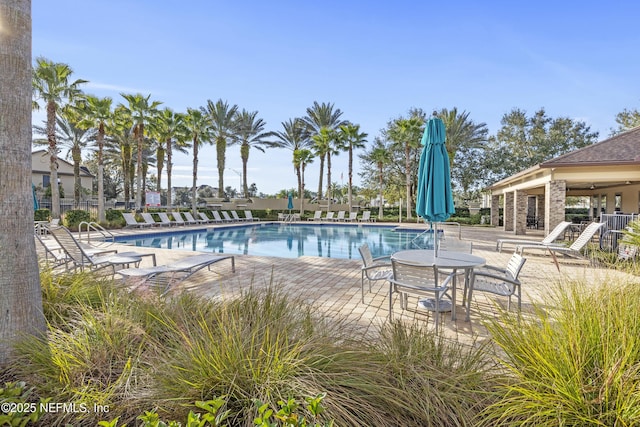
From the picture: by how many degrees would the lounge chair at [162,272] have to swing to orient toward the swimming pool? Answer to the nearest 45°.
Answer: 0° — it already faces it

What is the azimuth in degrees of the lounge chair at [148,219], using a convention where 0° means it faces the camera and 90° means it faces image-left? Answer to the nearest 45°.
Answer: approximately 315°

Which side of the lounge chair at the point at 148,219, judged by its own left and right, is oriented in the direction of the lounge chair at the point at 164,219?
left

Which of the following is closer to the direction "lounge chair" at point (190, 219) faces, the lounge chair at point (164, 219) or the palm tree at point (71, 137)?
the lounge chair

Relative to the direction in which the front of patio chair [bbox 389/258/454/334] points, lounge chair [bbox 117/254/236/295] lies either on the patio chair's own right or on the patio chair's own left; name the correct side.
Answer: on the patio chair's own left

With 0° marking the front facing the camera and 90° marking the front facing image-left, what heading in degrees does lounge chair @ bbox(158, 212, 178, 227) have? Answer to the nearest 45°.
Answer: approximately 315°

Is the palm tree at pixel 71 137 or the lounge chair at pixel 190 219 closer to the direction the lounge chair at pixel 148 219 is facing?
the lounge chair

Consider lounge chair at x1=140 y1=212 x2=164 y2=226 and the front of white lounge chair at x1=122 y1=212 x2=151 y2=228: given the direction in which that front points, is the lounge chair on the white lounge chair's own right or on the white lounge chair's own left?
on the white lounge chair's own left

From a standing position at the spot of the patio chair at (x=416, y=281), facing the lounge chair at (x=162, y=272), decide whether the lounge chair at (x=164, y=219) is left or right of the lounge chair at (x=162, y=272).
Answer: right

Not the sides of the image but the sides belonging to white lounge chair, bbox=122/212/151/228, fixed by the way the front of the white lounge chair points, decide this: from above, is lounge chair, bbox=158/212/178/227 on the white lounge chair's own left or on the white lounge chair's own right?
on the white lounge chair's own left

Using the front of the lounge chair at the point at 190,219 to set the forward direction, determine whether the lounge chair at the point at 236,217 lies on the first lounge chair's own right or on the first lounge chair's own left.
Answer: on the first lounge chair's own left
